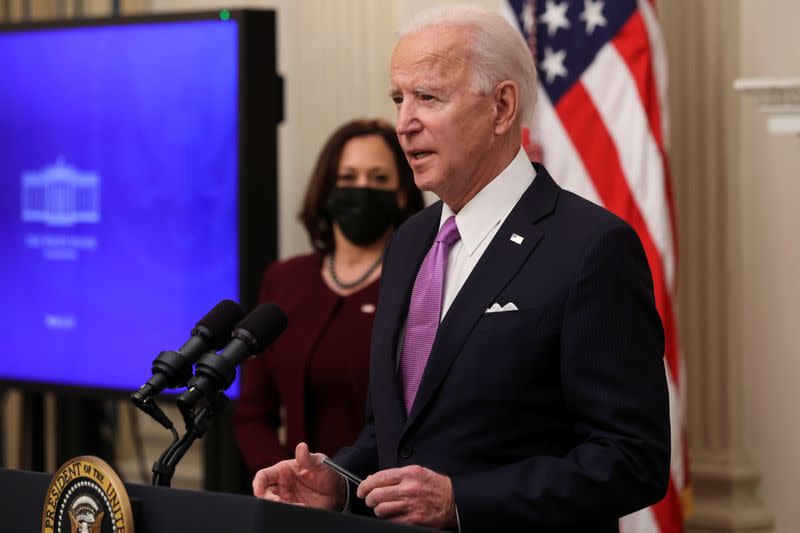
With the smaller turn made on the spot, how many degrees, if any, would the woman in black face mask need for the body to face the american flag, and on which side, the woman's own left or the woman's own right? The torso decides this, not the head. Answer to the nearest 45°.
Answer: approximately 90° to the woman's own left

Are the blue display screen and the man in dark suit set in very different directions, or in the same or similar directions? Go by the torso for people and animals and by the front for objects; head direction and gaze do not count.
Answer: same or similar directions

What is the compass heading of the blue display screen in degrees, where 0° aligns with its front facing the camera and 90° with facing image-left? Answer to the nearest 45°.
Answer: approximately 45°

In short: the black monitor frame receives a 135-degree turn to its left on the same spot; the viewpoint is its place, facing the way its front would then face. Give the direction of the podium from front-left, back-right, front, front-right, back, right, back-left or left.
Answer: right

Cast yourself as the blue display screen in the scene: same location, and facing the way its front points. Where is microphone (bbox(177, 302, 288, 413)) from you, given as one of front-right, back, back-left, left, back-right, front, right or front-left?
front-left

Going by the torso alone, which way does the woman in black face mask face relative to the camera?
toward the camera

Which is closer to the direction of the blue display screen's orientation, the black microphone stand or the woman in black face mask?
the black microphone stand

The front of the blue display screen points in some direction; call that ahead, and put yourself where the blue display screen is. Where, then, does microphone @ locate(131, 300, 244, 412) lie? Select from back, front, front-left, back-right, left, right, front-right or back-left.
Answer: front-left

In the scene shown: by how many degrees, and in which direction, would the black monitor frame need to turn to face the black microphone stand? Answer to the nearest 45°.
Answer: approximately 45° to its left

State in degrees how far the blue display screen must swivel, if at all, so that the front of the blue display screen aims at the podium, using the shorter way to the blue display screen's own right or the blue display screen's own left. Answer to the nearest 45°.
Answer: approximately 45° to the blue display screen's own left

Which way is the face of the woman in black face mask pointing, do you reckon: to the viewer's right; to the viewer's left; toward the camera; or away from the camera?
toward the camera

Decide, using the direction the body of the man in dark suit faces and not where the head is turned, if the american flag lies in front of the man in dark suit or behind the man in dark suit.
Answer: behind

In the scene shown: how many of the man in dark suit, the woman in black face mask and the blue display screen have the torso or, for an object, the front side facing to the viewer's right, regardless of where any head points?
0

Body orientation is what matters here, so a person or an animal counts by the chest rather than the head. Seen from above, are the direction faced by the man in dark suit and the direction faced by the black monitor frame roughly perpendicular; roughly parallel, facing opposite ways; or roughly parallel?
roughly parallel

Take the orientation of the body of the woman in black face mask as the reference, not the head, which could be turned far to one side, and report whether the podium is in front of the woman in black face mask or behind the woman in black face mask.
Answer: in front

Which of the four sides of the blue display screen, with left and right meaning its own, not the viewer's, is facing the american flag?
left
